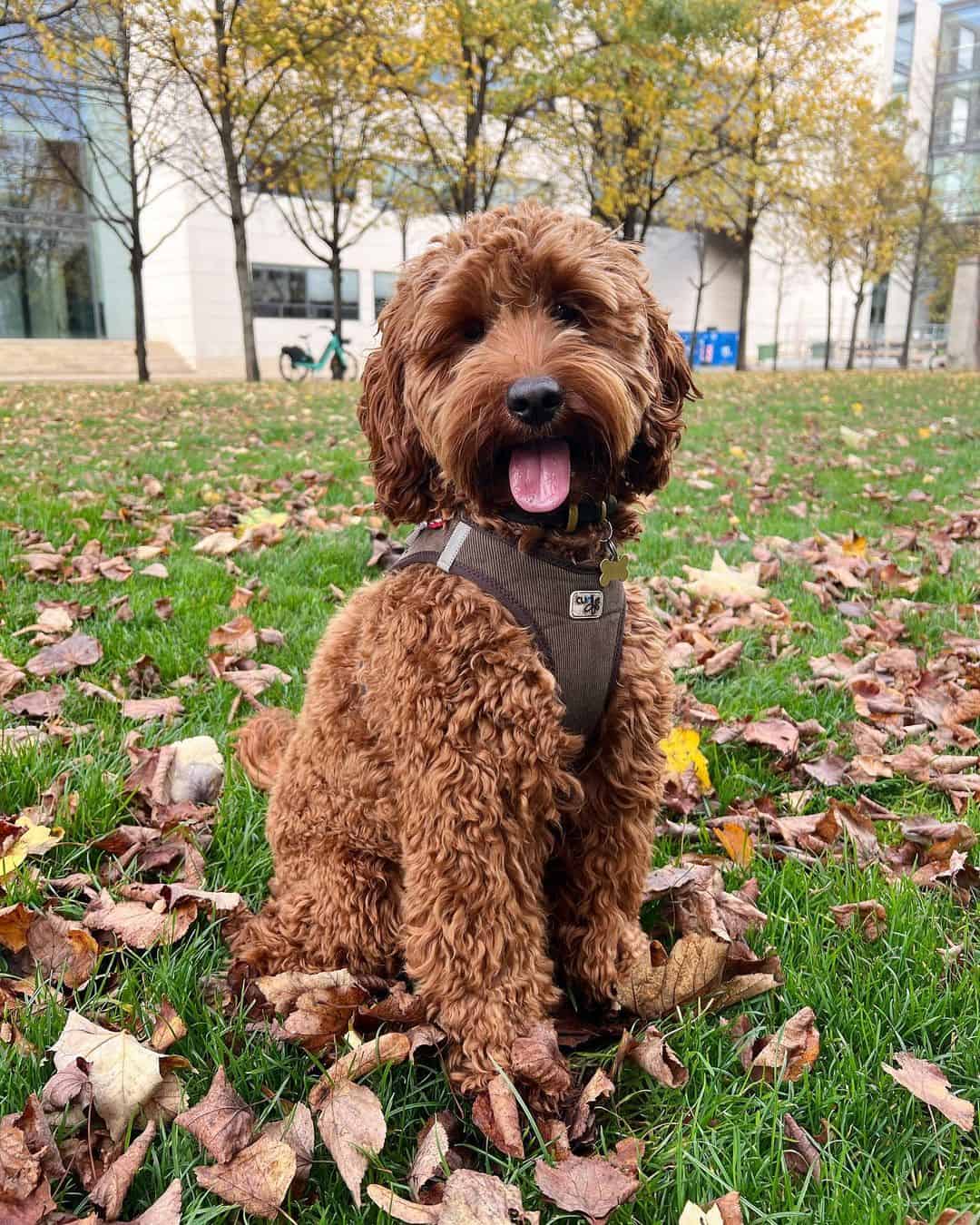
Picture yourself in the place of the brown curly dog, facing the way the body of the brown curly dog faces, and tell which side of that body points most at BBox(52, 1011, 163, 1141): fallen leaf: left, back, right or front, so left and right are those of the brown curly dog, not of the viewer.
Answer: right

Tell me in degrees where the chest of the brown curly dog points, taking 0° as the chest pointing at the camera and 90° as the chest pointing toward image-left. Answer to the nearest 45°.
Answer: approximately 315°

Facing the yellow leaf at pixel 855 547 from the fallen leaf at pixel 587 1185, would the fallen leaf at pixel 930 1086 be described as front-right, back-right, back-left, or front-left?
front-right

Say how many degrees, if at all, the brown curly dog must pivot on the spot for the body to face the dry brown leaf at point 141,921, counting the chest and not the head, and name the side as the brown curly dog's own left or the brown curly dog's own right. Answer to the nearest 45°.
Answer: approximately 135° to the brown curly dog's own right

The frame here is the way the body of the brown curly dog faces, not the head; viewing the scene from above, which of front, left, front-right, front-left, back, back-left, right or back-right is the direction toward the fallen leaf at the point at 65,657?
back

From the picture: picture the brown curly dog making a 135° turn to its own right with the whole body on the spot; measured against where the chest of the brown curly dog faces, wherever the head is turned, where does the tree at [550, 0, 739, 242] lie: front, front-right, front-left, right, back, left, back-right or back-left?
right

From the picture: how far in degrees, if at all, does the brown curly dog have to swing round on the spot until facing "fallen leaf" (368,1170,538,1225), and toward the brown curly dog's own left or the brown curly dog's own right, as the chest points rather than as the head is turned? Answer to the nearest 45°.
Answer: approximately 45° to the brown curly dog's own right

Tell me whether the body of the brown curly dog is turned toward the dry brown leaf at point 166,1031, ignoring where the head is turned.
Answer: no

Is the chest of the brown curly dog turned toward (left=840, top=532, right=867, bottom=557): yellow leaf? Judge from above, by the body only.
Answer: no

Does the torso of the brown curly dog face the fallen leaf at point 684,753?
no

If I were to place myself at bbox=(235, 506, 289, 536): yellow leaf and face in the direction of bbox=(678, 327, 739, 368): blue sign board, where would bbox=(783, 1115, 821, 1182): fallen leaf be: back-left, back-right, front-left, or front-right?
back-right

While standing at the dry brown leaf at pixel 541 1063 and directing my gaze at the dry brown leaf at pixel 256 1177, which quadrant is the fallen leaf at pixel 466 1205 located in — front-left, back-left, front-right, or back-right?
front-left

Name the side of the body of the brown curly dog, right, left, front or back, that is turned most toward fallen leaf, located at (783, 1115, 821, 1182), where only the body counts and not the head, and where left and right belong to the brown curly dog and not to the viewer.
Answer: front
